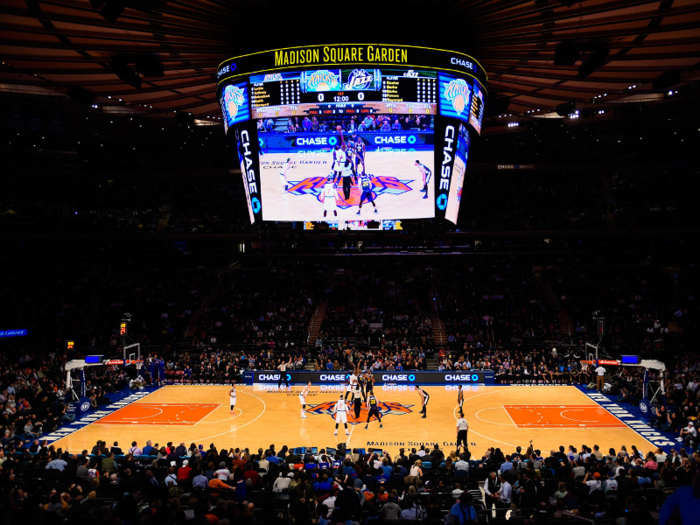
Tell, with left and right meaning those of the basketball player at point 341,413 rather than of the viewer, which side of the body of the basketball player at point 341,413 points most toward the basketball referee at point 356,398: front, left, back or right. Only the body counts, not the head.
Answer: front
